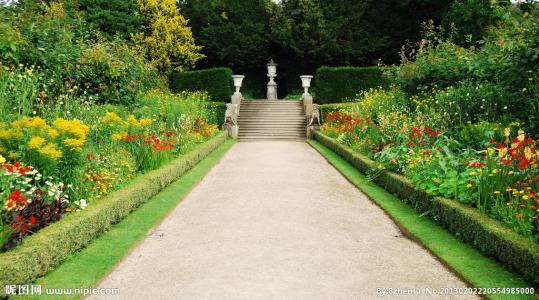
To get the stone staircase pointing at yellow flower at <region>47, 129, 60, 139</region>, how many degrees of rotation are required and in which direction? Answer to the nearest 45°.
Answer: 0° — it already faces it

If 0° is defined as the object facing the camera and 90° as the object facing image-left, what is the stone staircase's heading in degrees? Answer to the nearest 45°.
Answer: approximately 0°

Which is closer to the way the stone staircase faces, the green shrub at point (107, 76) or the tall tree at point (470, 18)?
the green shrub

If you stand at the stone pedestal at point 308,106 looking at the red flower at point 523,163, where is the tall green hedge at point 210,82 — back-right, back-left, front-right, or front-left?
back-right

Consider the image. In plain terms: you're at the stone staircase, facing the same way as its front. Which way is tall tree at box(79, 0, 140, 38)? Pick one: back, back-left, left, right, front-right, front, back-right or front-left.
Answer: back-right

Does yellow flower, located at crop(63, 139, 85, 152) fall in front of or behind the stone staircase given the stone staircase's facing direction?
in front

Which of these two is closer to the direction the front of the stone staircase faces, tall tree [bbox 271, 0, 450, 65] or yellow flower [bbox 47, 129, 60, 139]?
the yellow flower

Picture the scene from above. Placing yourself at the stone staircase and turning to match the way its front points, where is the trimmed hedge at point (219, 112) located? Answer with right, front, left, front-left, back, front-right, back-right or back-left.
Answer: right

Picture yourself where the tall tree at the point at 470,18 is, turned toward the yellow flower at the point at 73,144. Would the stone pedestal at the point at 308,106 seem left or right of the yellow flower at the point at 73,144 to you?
right

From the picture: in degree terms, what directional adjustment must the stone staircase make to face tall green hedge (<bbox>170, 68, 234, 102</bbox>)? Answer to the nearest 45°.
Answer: approximately 135° to its right

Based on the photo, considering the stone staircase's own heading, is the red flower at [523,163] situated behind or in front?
in front

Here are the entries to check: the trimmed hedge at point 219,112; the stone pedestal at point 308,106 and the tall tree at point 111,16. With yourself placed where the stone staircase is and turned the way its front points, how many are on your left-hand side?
1

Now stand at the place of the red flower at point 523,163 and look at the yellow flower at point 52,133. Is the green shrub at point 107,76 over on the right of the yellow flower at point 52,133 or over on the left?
right

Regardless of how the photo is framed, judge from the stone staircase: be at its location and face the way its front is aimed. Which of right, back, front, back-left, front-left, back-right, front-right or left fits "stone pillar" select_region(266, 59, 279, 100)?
back

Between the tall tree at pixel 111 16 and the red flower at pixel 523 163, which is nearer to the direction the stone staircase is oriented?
the red flower
